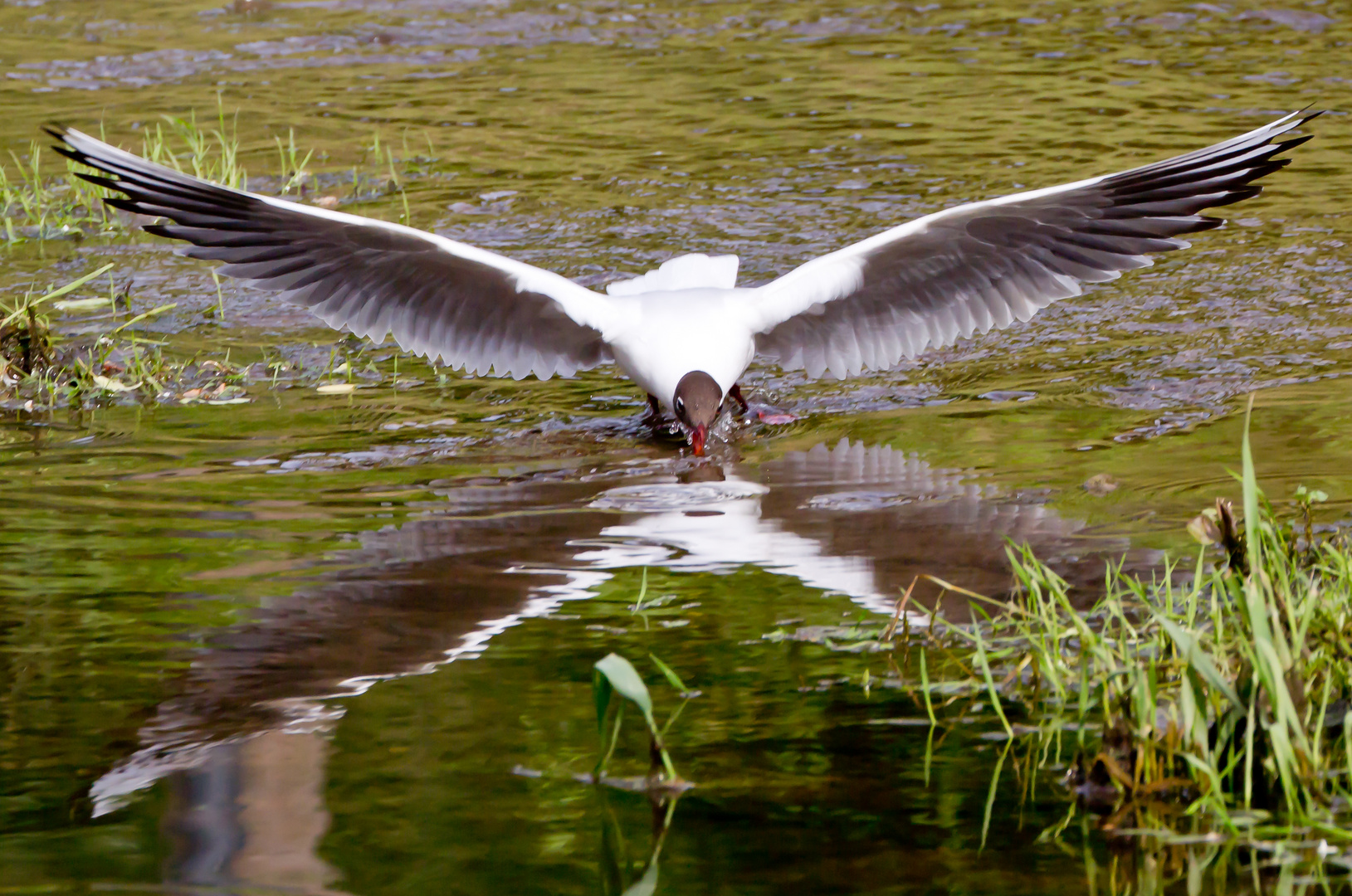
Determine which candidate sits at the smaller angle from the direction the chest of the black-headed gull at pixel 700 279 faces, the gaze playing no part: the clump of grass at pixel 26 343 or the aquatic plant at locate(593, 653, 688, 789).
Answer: the aquatic plant

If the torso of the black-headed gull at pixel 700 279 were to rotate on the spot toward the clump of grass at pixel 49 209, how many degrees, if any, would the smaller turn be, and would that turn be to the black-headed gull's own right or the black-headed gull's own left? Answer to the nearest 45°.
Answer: approximately 135° to the black-headed gull's own right

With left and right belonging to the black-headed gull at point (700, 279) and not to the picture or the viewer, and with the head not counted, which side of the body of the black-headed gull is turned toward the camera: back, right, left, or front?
front

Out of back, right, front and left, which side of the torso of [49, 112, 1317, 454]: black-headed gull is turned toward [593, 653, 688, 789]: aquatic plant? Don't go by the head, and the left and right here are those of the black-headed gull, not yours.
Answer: front

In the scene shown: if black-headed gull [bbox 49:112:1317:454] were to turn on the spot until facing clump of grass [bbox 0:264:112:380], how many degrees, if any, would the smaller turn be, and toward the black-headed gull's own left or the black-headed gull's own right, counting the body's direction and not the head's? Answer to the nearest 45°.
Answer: approximately 90° to the black-headed gull's own right

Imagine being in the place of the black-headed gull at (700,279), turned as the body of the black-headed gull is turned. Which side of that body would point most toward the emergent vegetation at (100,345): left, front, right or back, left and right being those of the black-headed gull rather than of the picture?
right

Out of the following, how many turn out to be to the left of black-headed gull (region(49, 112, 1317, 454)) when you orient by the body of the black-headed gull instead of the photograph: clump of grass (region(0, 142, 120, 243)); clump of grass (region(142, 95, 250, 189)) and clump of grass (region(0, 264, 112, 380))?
0

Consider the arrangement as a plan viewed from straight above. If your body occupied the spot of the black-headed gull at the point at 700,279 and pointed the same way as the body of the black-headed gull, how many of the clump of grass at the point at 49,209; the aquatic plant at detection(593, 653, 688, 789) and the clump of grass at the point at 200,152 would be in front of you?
1

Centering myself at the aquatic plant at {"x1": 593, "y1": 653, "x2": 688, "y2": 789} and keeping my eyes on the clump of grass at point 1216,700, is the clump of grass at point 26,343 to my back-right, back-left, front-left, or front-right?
back-left

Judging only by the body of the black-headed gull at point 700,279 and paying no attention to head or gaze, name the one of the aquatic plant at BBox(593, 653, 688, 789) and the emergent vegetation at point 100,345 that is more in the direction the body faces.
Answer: the aquatic plant

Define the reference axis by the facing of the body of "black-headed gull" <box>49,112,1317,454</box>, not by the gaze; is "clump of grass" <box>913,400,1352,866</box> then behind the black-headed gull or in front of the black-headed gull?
in front

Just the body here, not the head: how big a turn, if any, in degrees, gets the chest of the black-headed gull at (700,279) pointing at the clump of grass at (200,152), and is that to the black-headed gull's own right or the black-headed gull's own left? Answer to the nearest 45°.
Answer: approximately 135° to the black-headed gull's own right

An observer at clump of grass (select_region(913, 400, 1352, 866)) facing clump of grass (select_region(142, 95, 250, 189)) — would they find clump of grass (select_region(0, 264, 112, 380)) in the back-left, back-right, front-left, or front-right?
front-left
